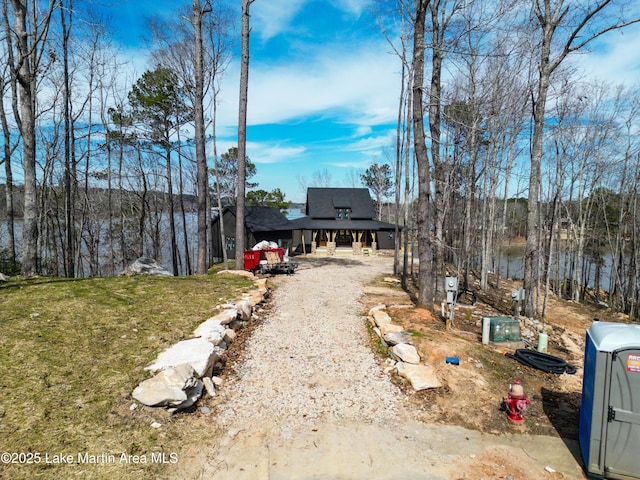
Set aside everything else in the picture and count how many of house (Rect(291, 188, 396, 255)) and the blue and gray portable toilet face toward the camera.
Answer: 2

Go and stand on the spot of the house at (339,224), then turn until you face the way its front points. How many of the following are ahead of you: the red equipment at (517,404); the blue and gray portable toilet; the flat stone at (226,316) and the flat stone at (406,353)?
4

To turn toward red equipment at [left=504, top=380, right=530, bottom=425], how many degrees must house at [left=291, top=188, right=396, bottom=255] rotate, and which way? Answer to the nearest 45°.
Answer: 0° — it already faces it

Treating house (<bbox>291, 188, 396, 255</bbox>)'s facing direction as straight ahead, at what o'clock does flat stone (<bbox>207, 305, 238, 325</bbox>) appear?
The flat stone is roughly at 12 o'clock from the house.

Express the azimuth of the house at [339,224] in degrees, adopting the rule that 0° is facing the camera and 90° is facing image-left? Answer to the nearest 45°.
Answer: approximately 0°

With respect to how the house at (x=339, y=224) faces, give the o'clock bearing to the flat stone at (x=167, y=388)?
The flat stone is roughly at 12 o'clock from the house.

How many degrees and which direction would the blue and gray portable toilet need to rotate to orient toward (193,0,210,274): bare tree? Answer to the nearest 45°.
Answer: approximately 90° to its right

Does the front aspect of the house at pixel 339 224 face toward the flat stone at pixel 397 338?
yes

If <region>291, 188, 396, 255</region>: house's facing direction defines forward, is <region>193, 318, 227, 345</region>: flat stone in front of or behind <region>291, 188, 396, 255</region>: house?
in front

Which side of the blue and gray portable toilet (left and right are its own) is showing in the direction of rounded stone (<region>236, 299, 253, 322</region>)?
right

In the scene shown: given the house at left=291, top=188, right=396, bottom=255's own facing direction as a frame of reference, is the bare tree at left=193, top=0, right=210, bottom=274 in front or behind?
in front

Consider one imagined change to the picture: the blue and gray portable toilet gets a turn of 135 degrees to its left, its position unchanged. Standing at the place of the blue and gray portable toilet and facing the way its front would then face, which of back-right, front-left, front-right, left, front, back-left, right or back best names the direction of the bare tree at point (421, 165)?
left

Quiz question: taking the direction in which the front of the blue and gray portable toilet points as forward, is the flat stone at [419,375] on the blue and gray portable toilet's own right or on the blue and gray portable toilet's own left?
on the blue and gray portable toilet's own right
